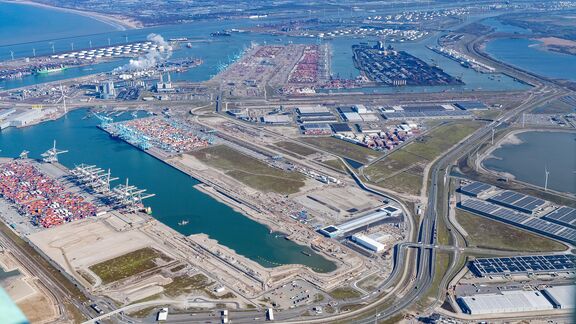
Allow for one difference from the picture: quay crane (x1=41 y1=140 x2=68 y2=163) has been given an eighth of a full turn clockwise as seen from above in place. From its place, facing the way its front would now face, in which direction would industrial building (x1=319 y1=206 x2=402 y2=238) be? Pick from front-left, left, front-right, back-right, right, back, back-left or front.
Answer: front

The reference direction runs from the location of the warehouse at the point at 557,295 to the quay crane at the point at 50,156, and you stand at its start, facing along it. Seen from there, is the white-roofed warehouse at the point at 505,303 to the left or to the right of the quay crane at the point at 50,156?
left

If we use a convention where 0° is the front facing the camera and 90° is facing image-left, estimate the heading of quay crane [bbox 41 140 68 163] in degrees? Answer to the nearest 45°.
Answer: approximately 270°

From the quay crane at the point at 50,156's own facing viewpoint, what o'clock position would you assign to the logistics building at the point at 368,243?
The logistics building is roughly at 2 o'clock from the quay crane.

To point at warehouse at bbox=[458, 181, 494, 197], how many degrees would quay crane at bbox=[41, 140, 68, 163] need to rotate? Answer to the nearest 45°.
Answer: approximately 45° to its right

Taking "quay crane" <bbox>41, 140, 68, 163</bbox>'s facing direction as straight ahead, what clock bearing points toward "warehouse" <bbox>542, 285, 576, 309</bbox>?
The warehouse is roughly at 2 o'clock from the quay crane.

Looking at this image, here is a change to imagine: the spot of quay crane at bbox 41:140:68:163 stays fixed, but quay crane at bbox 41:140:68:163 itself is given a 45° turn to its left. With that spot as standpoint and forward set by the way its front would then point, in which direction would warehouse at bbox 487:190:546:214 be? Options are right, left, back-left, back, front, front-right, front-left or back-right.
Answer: right
